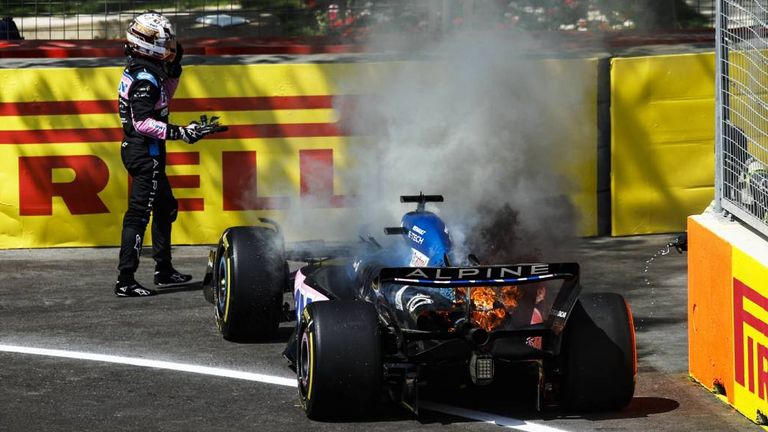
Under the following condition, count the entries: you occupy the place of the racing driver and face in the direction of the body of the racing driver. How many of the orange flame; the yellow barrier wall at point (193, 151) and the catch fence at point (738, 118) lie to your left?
1

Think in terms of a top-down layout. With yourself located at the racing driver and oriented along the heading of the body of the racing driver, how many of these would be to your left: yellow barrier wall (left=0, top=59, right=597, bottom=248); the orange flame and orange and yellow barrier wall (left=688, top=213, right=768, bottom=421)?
1

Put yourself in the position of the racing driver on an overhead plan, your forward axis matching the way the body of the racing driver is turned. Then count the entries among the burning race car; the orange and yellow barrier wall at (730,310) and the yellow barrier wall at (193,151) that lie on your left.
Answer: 1

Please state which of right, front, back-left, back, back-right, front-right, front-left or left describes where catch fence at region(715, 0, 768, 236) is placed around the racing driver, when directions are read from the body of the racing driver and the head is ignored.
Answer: front-right

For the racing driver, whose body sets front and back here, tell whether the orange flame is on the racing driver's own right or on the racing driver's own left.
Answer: on the racing driver's own right

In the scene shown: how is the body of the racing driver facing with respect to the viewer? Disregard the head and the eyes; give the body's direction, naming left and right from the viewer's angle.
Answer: facing to the right of the viewer

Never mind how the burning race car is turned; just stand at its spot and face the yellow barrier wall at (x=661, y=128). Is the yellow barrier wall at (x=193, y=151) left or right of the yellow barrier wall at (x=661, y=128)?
left

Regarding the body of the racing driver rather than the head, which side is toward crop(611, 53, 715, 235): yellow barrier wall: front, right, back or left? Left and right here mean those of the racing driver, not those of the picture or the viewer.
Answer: front

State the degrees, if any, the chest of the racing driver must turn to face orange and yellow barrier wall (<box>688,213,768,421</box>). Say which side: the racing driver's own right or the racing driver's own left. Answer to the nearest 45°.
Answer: approximately 45° to the racing driver's own right
